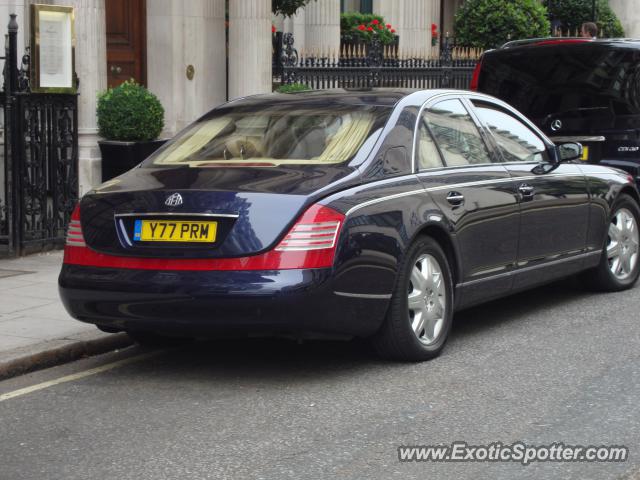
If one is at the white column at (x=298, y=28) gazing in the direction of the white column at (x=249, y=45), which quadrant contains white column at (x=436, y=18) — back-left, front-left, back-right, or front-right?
back-left

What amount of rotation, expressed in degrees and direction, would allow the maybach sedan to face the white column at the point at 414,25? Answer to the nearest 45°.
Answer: approximately 45° to its left

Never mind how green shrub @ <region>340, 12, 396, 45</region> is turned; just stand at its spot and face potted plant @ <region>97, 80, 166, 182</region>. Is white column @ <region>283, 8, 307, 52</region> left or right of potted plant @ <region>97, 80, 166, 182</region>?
right

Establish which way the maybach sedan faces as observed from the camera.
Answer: facing away from the viewer and to the right of the viewer

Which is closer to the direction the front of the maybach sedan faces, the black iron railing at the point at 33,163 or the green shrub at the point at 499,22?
the green shrub

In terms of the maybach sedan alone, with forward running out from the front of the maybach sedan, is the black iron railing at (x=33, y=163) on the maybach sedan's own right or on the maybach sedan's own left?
on the maybach sedan's own left

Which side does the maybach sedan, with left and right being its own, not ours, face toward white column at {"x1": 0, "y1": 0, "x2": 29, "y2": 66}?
left

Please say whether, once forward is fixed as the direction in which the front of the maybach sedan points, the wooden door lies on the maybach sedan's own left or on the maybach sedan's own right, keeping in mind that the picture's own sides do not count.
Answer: on the maybach sedan's own left

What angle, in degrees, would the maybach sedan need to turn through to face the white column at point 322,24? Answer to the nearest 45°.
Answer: approximately 45° to its left
